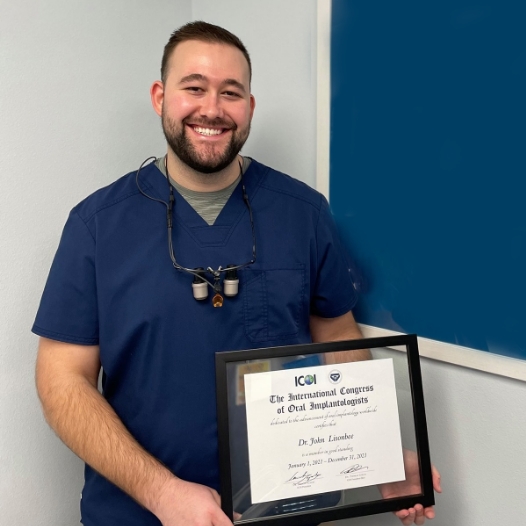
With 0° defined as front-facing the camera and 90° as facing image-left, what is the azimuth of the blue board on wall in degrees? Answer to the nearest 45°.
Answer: approximately 45°
